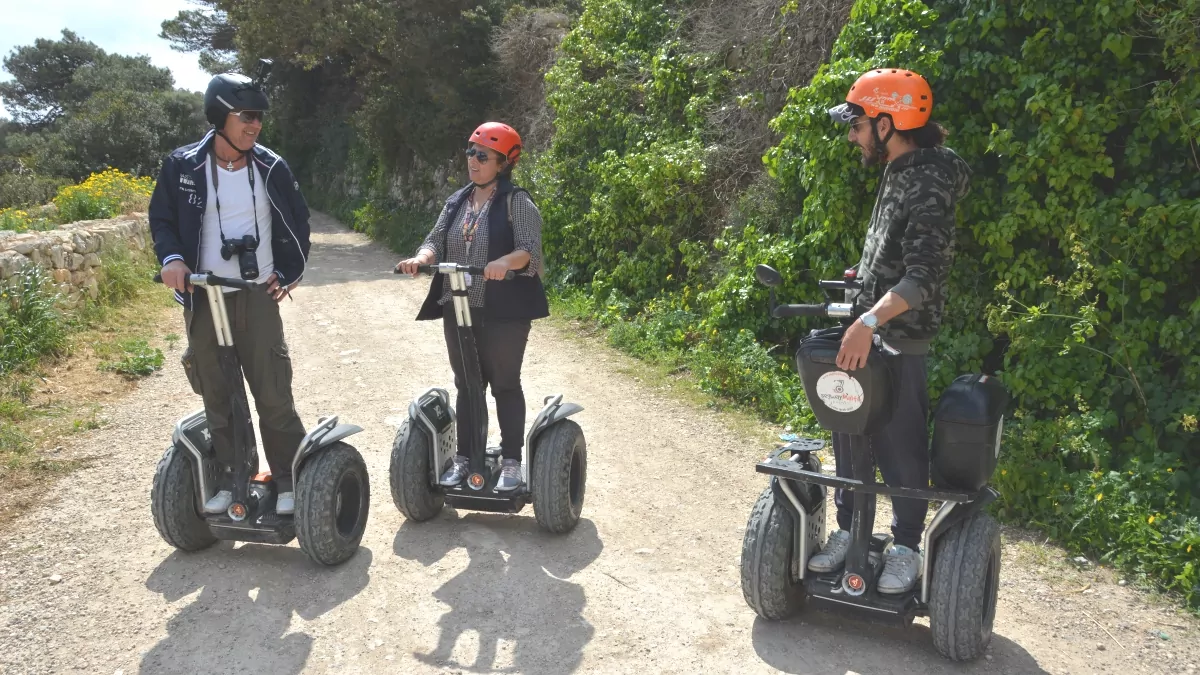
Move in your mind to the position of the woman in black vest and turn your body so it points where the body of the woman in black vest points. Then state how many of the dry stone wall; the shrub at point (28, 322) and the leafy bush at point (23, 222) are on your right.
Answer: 3

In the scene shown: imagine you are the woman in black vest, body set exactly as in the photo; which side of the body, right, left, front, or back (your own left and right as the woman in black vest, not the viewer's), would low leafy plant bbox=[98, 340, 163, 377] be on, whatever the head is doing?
right

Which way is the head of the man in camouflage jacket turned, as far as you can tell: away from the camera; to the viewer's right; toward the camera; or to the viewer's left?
to the viewer's left

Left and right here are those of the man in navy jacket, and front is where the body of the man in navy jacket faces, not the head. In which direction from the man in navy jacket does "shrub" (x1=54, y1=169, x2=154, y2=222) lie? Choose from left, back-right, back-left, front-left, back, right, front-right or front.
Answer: back

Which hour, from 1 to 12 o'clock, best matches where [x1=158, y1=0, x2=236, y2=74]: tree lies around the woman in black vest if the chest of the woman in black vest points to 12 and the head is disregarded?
The tree is roughly at 4 o'clock from the woman in black vest.

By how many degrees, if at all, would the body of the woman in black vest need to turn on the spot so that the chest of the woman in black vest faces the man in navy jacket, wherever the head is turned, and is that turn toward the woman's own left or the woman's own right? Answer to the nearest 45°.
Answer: approximately 45° to the woman's own right

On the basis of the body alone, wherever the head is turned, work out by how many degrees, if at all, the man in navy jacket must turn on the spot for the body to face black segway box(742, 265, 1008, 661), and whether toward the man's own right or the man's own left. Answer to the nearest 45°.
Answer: approximately 45° to the man's own left

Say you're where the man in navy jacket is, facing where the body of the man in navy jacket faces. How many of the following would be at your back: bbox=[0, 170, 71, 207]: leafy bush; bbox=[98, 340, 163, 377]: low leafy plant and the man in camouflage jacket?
2

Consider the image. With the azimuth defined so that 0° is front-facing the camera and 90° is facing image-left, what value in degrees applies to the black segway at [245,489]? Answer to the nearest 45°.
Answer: approximately 45°

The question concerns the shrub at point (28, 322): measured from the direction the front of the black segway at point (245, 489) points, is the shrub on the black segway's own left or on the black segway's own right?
on the black segway's own right

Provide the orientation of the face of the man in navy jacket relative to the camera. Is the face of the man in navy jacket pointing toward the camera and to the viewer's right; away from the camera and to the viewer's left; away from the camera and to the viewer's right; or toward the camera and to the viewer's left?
toward the camera and to the viewer's right

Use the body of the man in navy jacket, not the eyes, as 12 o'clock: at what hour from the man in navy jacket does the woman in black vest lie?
The woman in black vest is roughly at 9 o'clock from the man in navy jacket.

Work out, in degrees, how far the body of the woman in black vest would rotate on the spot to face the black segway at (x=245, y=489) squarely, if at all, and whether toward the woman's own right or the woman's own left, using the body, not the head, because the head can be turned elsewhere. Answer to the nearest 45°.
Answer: approximately 45° to the woman's own right

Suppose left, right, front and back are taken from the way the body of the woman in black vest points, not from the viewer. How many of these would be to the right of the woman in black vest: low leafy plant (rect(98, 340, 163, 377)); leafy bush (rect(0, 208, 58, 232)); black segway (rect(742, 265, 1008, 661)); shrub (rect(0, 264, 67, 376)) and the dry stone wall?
4

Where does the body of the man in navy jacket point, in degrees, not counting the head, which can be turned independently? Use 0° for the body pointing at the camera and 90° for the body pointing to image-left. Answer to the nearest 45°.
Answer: approximately 0°

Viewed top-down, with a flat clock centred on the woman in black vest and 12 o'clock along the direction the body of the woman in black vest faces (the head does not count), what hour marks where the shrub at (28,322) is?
The shrub is roughly at 3 o'clock from the woman in black vest.

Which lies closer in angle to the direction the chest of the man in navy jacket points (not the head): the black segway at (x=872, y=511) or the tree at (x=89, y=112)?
the black segway
